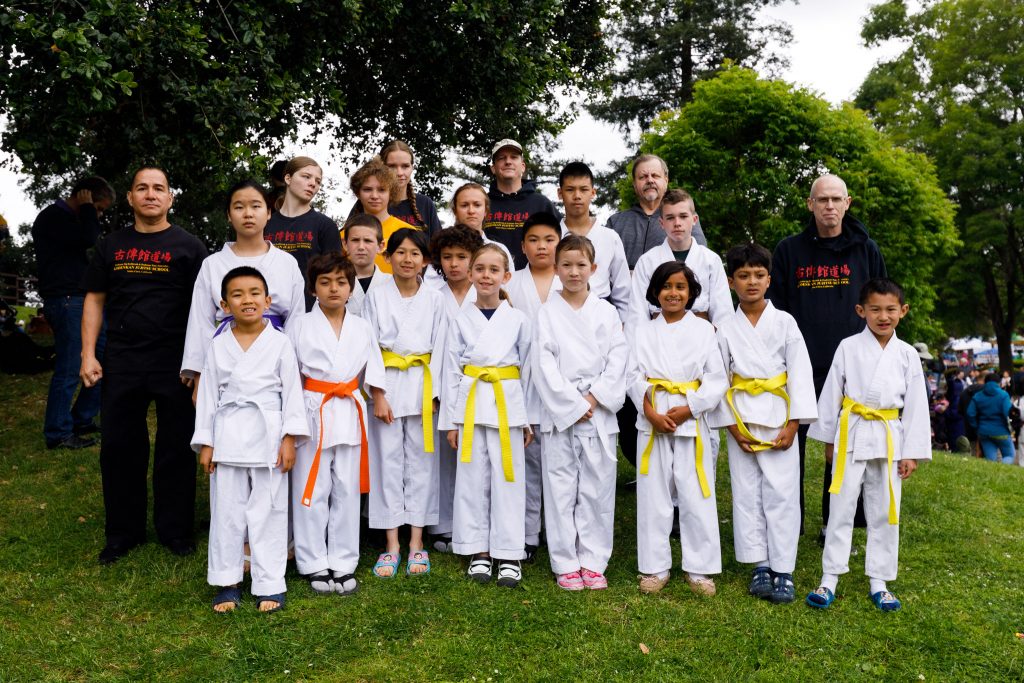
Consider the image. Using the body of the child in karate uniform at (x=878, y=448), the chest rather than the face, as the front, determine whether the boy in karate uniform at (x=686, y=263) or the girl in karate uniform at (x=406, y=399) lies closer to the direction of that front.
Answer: the girl in karate uniform

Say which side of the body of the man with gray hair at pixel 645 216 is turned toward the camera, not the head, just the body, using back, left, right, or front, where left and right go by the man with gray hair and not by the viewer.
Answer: front

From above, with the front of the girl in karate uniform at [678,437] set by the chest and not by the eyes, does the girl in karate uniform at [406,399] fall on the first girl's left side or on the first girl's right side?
on the first girl's right side

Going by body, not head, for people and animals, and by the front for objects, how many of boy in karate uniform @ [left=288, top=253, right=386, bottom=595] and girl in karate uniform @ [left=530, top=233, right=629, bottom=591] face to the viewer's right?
0

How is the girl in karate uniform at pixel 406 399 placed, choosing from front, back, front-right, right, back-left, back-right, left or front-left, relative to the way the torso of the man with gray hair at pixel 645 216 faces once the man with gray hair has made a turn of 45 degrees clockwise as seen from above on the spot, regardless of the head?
front

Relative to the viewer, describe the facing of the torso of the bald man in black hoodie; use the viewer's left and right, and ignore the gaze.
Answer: facing the viewer

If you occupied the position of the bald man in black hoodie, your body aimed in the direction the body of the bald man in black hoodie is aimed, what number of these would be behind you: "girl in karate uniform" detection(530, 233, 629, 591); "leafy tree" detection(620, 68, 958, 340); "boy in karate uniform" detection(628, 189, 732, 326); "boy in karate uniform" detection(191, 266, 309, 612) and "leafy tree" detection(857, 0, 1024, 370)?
2

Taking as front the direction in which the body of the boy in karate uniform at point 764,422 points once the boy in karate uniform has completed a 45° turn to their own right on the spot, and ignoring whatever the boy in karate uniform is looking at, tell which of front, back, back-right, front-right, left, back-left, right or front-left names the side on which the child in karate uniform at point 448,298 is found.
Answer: front-right

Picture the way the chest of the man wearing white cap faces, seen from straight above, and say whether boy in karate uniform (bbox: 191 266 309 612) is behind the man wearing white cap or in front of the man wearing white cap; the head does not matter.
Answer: in front

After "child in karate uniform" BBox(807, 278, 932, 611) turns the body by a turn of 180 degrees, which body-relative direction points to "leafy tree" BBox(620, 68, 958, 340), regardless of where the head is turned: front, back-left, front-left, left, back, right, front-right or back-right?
front

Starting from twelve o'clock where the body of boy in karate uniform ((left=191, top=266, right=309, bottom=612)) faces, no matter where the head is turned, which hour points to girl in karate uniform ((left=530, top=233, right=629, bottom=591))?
The girl in karate uniform is roughly at 9 o'clock from the boy in karate uniform.
